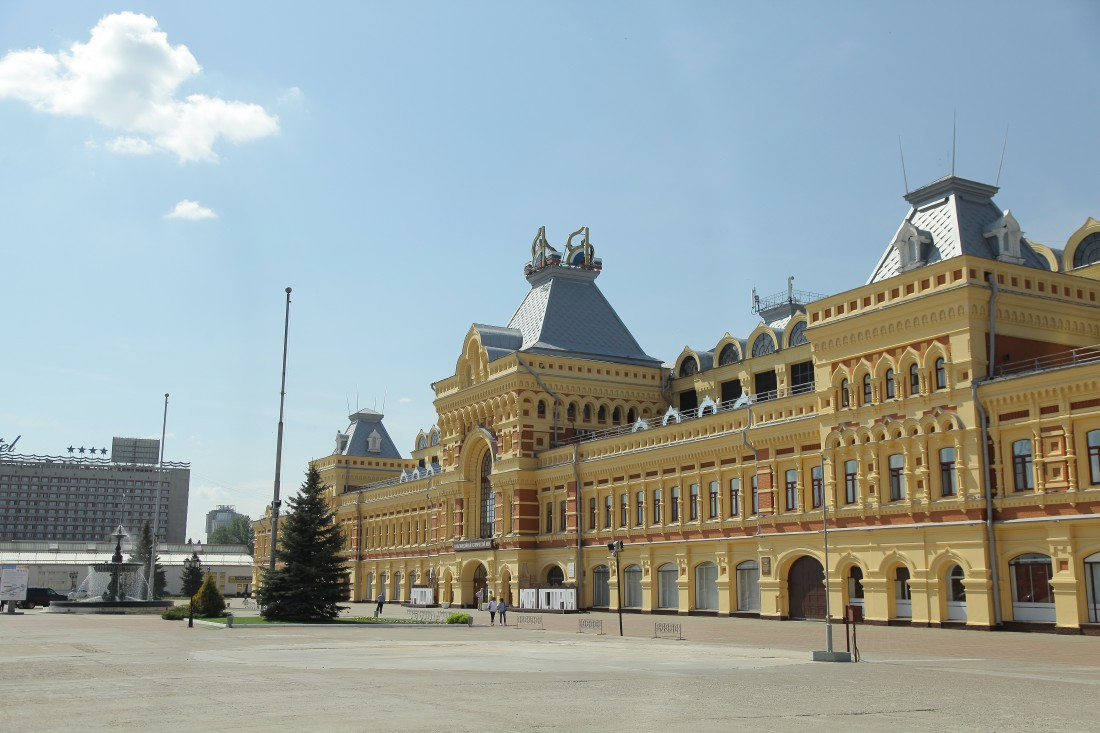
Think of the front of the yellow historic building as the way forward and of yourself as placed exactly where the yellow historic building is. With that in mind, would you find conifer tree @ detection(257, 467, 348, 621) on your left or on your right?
on your right

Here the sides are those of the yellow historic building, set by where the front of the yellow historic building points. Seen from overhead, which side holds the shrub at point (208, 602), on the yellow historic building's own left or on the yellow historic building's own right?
on the yellow historic building's own right

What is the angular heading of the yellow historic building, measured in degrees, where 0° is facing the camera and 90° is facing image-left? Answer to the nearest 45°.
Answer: approximately 45°
